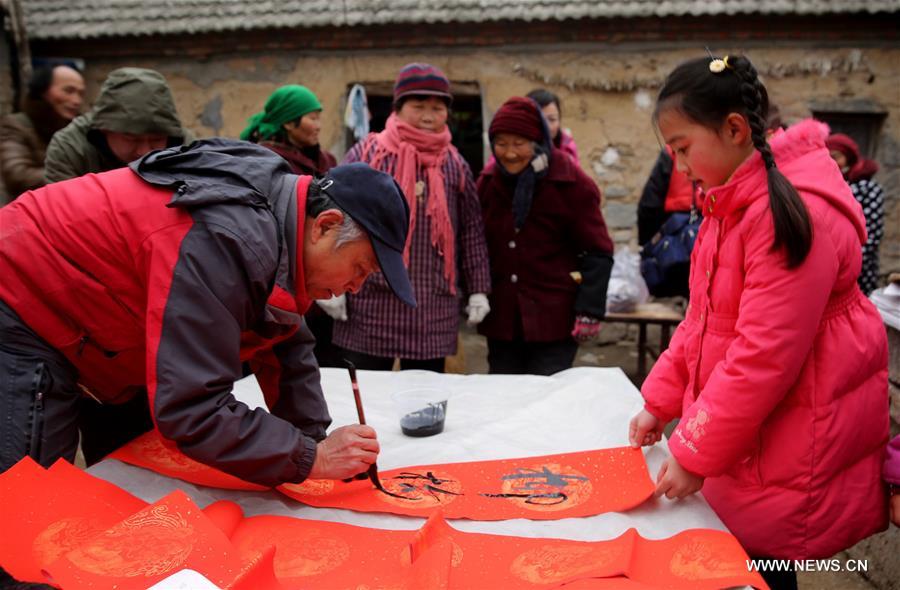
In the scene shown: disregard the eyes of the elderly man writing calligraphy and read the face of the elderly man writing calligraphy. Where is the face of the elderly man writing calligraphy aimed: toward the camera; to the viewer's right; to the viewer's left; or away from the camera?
to the viewer's right

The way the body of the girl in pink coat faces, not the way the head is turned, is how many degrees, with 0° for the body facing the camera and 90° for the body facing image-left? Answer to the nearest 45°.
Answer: approximately 90°

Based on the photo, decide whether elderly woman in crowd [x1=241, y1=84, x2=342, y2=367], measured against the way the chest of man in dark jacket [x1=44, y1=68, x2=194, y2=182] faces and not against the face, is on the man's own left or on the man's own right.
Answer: on the man's own left

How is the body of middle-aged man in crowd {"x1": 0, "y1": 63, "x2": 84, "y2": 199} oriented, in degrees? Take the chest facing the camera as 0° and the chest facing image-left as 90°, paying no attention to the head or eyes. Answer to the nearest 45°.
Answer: approximately 315°

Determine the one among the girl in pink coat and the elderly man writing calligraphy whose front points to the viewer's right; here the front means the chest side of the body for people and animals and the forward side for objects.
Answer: the elderly man writing calligraphy

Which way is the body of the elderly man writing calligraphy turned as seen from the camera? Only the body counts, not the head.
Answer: to the viewer's right

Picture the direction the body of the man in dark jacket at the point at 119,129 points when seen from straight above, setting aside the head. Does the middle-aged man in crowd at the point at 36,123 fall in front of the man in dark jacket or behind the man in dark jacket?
behind

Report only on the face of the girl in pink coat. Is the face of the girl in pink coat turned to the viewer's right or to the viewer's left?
to the viewer's left

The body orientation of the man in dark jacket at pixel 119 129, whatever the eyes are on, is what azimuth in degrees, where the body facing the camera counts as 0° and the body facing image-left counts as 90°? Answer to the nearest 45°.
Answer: approximately 315°
